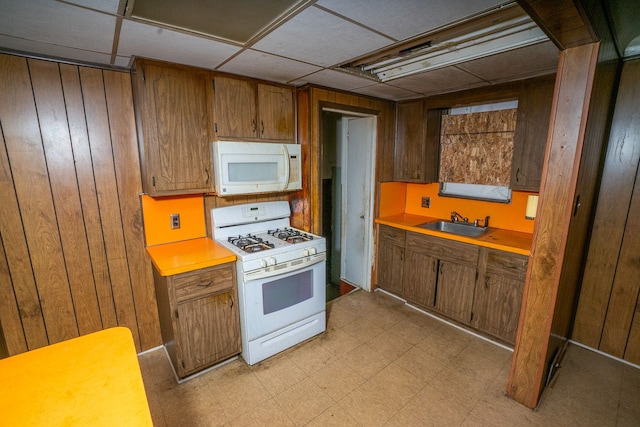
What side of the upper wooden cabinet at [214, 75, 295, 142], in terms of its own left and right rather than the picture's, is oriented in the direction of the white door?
left

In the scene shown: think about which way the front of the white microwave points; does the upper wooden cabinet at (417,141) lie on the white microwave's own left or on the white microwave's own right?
on the white microwave's own left

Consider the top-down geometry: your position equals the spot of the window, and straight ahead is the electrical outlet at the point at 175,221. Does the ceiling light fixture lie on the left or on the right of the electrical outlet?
left

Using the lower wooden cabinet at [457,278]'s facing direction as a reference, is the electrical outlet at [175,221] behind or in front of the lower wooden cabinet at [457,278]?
in front

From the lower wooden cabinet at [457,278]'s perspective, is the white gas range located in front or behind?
in front

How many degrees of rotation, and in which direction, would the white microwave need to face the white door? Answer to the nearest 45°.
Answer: approximately 90° to its left
